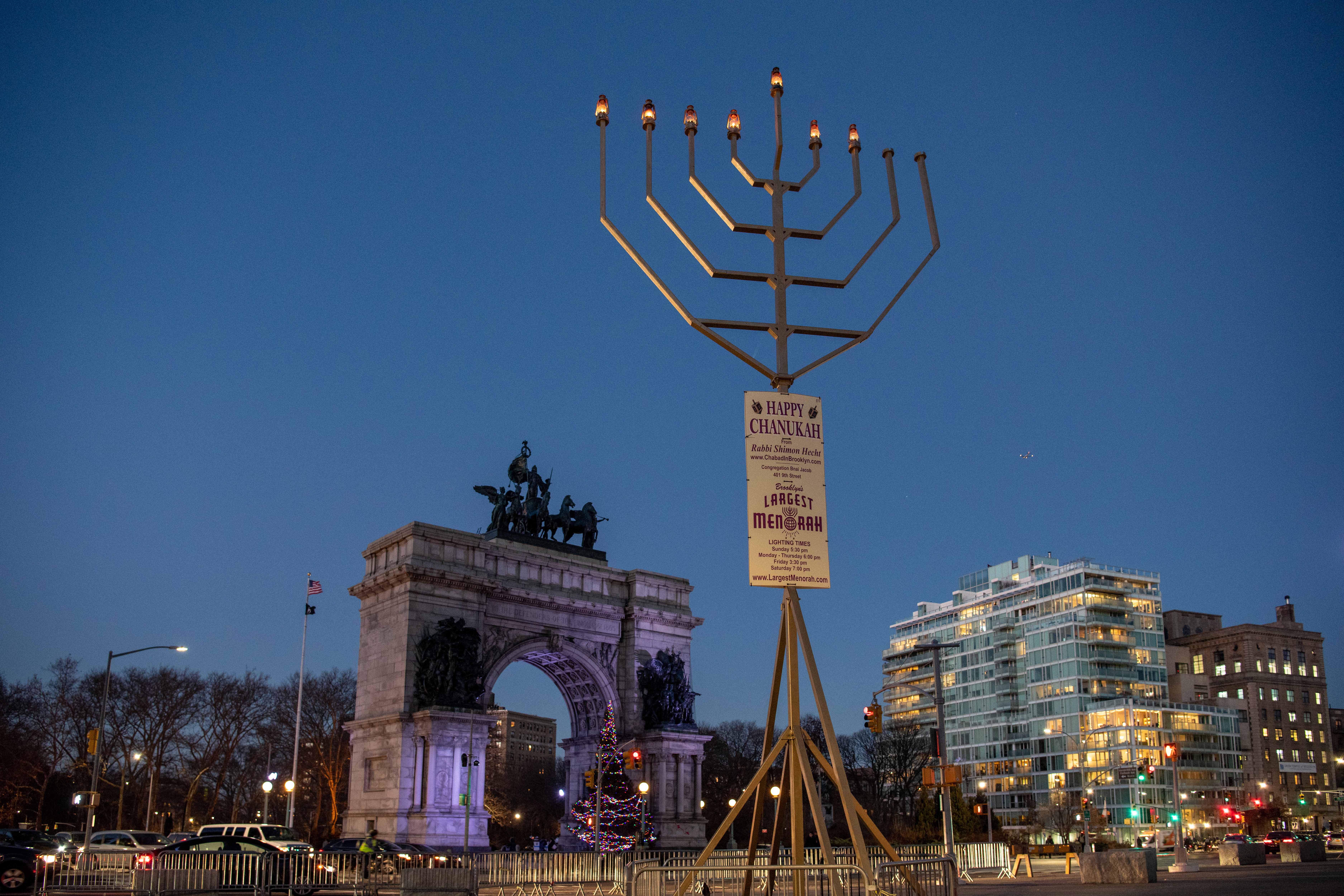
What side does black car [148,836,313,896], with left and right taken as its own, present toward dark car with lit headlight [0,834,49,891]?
back

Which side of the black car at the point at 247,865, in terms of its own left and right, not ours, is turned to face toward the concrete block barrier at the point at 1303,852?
front

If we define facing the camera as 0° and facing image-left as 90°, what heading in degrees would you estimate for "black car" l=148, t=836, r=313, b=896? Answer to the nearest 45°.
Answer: approximately 270°

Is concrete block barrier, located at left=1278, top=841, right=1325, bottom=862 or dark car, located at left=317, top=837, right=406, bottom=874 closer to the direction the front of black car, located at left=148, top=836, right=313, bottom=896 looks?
the concrete block barrier

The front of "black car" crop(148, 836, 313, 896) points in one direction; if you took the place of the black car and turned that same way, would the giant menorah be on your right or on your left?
on your right

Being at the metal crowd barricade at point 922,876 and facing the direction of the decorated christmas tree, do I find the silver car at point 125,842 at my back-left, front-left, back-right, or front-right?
front-left

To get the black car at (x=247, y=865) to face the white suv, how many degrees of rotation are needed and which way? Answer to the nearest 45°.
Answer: approximately 90° to its left

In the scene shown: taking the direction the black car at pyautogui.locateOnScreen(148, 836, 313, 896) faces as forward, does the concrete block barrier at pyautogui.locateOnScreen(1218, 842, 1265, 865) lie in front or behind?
in front

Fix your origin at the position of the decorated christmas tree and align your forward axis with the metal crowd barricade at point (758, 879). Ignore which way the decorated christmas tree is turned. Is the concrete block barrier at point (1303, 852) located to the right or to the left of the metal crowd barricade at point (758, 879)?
left

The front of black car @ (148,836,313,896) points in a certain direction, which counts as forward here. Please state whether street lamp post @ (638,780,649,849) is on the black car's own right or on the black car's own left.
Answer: on the black car's own left
